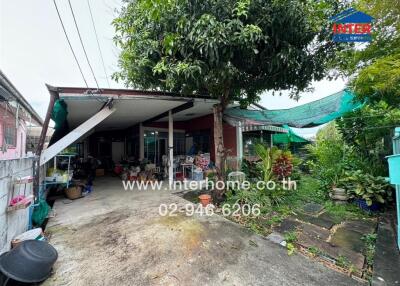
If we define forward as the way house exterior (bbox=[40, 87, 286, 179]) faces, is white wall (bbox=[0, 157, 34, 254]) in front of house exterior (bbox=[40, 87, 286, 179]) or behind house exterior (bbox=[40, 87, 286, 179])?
in front

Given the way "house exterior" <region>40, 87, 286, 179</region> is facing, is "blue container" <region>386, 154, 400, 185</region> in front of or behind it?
in front

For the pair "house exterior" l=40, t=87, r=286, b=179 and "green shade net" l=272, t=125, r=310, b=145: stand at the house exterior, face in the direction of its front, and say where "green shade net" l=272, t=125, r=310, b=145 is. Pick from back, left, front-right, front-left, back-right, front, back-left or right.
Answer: left

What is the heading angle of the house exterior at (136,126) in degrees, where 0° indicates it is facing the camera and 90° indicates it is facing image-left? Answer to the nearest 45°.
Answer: approximately 0°

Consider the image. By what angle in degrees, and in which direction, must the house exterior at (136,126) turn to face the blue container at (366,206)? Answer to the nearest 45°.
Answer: approximately 45° to its left

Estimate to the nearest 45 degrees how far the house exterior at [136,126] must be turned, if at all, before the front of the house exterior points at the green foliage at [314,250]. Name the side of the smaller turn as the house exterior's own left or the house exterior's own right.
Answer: approximately 45° to the house exterior's own left

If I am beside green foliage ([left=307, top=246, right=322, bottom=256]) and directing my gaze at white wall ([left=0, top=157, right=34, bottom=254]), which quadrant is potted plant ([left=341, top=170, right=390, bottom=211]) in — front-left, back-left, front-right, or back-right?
back-right
